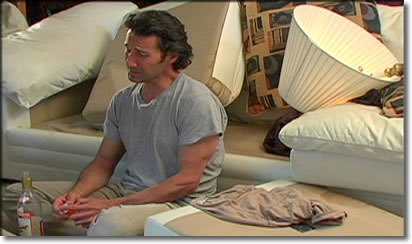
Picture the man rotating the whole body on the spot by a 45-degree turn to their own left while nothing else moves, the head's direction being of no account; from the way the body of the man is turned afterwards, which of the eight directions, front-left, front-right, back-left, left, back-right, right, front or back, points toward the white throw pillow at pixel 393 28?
left

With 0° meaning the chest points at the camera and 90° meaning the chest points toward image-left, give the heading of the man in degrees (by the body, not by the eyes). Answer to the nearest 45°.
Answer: approximately 45°

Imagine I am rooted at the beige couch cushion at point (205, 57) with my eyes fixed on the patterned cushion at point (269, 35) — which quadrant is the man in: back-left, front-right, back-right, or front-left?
back-right

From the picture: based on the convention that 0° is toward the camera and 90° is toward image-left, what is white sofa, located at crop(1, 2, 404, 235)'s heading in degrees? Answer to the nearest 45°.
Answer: approximately 0°
